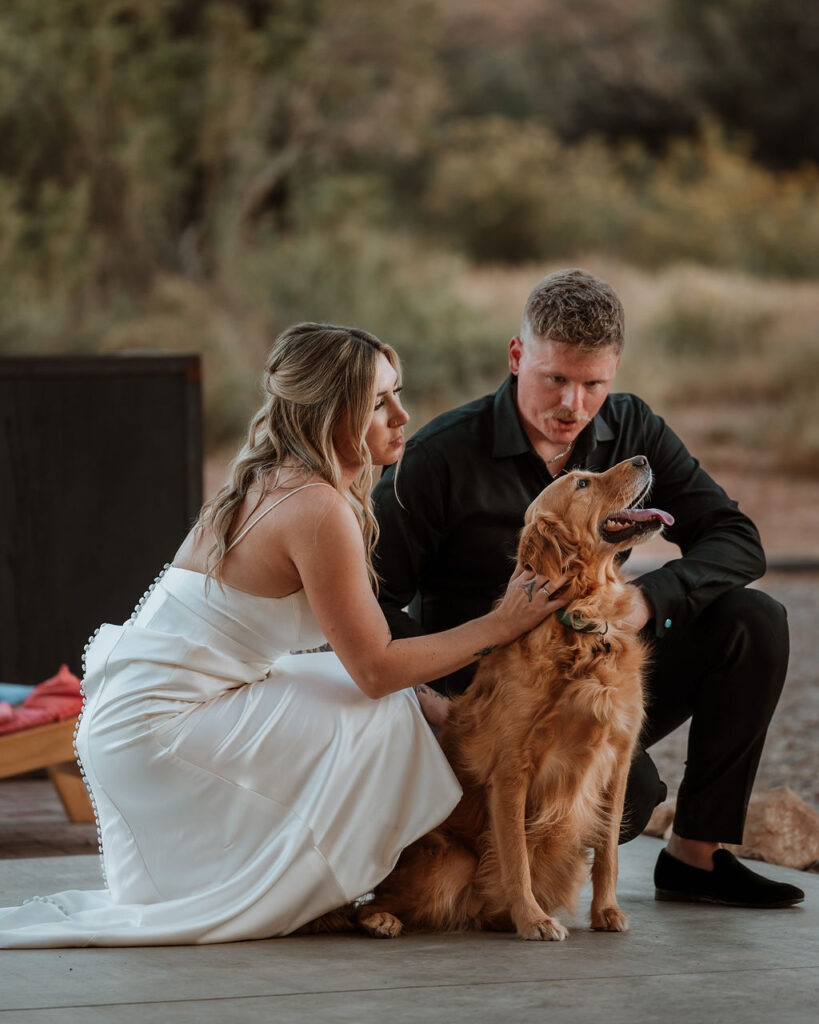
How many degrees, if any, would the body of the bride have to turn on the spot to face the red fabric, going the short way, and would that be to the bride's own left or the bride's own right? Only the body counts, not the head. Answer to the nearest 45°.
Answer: approximately 135° to the bride's own left

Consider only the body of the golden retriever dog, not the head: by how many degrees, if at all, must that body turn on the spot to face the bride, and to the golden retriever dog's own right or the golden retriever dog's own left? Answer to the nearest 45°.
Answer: approximately 135° to the golden retriever dog's own right

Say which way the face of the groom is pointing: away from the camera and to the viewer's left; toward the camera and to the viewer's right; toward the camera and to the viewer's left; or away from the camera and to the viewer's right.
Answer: toward the camera and to the viewer's right

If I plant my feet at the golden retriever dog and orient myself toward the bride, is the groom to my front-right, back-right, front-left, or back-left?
back-right

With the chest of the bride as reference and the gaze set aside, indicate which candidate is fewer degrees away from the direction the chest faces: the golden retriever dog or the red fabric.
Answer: the golden retriever dog

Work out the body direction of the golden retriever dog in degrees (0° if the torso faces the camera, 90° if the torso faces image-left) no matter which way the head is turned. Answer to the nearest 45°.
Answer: approximately 315°

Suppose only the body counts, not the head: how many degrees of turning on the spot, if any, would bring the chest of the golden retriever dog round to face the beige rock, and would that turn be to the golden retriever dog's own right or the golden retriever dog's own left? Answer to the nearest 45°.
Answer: approximately 90° to the golden retriever dog's own left

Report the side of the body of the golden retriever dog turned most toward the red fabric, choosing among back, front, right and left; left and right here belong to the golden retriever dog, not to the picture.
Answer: back

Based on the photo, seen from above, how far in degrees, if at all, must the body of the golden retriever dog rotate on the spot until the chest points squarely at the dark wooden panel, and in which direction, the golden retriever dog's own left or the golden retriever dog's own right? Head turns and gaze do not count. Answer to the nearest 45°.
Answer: approximately 180°

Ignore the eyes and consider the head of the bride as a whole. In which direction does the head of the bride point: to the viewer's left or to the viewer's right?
to the viewer's right

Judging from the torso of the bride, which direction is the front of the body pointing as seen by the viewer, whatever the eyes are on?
to the viewer's right
